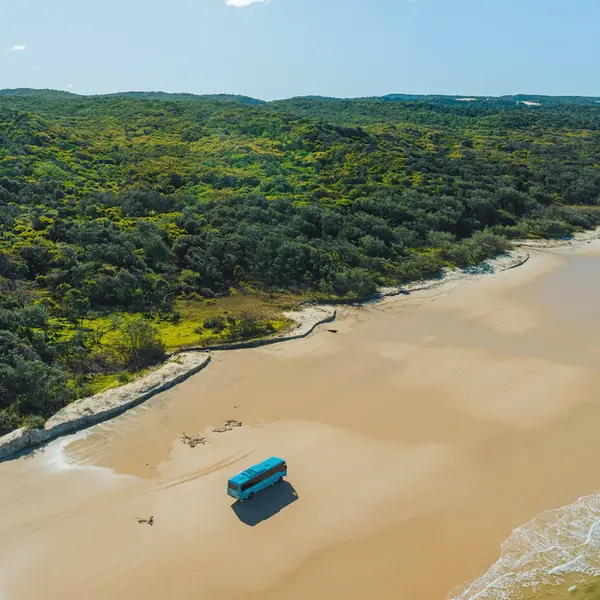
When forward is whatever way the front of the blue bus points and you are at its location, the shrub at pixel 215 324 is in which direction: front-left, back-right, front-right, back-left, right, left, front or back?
front-left

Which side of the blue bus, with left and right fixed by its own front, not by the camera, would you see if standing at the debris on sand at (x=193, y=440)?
left

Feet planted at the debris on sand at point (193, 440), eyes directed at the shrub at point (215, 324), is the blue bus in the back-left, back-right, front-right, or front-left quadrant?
back-right

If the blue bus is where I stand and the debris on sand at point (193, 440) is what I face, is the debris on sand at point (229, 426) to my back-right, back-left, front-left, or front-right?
front-right

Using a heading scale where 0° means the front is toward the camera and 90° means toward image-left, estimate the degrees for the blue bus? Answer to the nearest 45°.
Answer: approximately 225°

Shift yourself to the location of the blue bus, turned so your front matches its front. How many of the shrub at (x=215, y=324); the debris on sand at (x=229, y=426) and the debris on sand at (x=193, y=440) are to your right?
0

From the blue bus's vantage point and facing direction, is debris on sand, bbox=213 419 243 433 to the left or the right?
on its left
